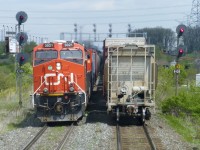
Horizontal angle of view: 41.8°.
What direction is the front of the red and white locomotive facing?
toward the camera

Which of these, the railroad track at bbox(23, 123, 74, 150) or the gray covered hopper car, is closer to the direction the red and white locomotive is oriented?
the railroad track

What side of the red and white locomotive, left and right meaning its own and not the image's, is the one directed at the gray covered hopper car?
left

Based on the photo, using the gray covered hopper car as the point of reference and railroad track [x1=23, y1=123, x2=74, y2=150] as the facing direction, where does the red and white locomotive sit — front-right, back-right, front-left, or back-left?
front-right

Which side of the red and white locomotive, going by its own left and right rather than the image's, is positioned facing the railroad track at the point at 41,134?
front

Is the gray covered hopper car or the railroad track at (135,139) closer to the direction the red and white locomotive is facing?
the railroad track

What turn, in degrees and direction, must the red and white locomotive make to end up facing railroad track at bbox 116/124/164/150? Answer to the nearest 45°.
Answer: approximately 45° to its left

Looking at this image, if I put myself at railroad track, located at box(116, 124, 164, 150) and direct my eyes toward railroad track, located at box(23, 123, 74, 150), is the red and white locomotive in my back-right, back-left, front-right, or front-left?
front-right
